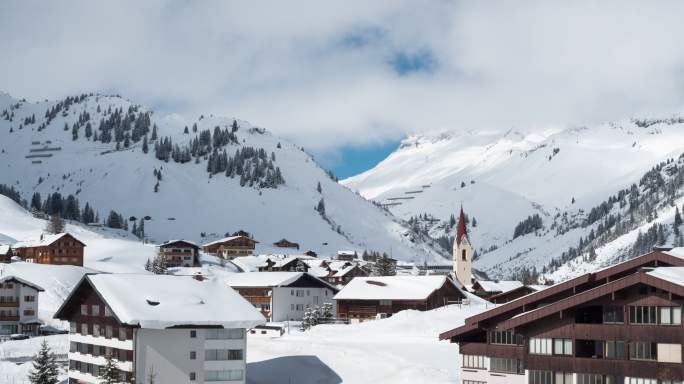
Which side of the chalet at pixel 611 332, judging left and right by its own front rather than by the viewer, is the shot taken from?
front
